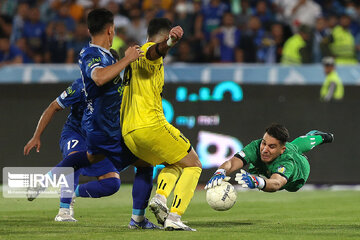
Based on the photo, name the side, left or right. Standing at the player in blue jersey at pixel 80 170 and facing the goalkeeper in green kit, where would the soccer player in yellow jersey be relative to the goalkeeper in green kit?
right

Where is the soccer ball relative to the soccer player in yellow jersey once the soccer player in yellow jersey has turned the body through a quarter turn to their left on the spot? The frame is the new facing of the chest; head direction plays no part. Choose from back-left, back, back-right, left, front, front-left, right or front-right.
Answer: right

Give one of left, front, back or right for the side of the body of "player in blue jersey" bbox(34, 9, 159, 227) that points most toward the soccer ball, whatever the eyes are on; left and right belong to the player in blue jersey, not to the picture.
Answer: front

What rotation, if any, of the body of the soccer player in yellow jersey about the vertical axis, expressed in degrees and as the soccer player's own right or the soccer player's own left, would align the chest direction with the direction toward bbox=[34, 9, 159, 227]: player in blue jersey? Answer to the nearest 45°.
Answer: approximately 135° to the soccer player's own left

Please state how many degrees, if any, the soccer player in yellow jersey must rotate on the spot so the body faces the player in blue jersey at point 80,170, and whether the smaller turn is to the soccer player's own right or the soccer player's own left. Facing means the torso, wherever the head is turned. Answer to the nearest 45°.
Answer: approximately 135° to the soccer player's own left

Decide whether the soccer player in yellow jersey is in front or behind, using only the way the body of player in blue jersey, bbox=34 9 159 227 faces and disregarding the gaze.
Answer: in front

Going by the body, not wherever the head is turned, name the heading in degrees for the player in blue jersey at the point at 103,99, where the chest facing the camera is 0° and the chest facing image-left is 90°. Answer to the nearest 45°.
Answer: approximately 270°
